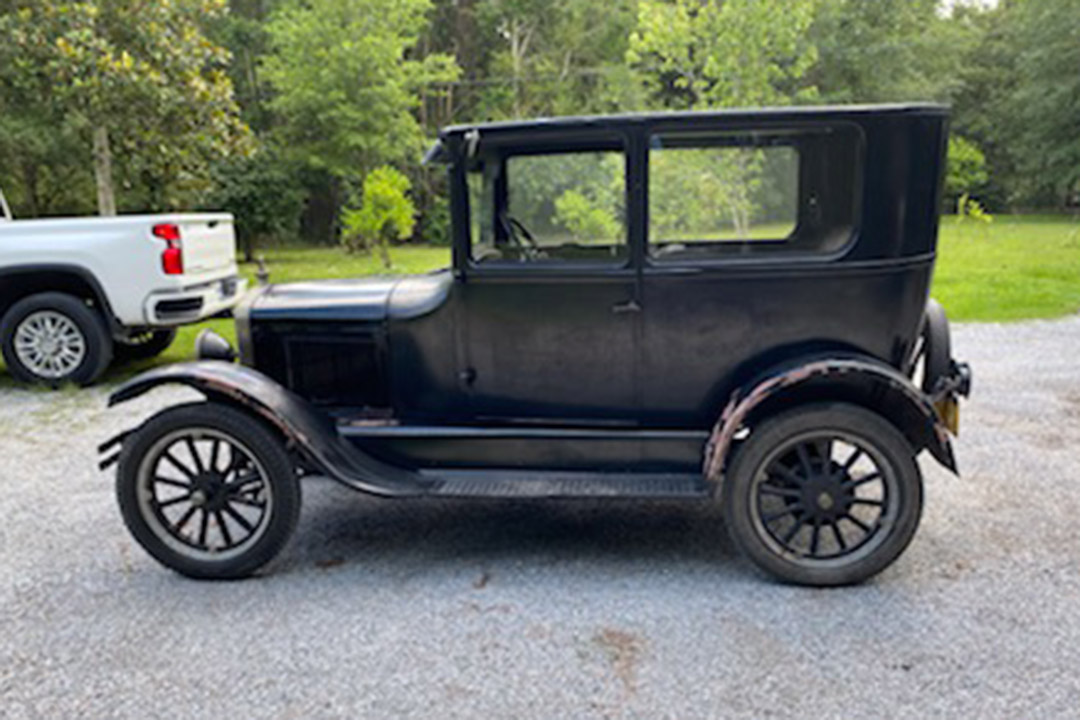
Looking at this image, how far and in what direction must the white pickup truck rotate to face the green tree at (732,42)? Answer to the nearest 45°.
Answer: approximately 135° to its right

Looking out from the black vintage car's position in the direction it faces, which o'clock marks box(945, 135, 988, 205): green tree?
The green tree is roughly at 4 o'clock from the black vintage car.

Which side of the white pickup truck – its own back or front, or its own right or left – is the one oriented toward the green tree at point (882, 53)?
right

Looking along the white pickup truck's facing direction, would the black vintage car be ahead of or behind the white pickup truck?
behind

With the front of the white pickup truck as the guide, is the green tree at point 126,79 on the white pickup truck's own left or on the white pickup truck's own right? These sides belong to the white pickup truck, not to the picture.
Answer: on the white pickup truck's own right

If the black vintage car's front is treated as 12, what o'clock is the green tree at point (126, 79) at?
The green tree is roughly at 2 o'clock from the black vintage car.

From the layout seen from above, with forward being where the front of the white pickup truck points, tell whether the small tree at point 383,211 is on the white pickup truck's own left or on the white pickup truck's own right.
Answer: on the white pickup truck's own right

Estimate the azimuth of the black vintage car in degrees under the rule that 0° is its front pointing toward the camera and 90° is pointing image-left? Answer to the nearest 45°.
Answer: approximately 90°

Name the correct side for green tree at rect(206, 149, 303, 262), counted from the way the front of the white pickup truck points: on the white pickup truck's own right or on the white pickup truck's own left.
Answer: on the white pickup truck's own right

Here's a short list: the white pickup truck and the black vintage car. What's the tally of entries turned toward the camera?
0

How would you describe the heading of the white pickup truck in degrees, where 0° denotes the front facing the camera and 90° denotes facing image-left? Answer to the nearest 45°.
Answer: approximately 135°
